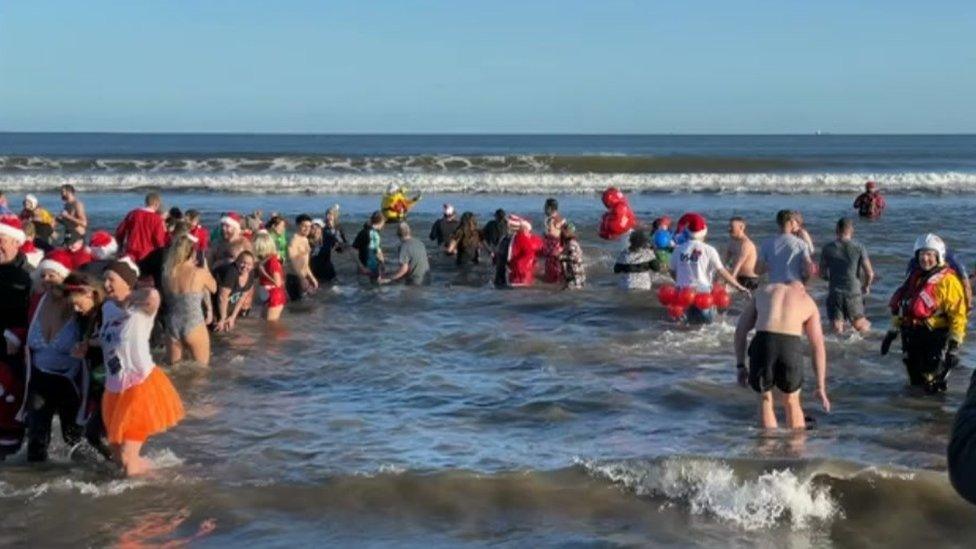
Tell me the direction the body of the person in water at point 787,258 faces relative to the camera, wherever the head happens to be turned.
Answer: away from the camera

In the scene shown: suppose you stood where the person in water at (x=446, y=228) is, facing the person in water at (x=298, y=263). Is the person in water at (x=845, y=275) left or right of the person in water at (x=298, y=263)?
left

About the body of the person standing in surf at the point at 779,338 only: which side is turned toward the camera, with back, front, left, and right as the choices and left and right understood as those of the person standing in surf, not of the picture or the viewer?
back

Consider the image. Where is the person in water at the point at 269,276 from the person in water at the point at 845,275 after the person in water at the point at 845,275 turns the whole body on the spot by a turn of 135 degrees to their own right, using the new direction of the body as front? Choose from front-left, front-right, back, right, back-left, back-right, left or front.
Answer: back-right

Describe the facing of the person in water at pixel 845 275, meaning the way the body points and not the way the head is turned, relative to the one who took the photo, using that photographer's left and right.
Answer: facing away from the viewer

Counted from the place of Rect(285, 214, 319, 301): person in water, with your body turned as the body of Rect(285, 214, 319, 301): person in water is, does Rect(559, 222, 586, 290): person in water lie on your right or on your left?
on your left

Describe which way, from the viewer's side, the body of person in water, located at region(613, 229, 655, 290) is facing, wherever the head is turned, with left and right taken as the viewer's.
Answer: facing away from the viewer

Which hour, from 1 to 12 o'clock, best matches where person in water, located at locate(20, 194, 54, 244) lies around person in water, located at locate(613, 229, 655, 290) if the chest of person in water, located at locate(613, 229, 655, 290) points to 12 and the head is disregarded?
person in water, located at locate(20, 194, 54, 244) is roughly at 9 o'clock from person in water, located at locate(613, 229, 655, 290).

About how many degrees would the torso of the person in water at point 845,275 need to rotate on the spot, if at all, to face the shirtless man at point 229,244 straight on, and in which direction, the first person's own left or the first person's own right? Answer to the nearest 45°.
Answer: approximately 90° to the first person's own left
